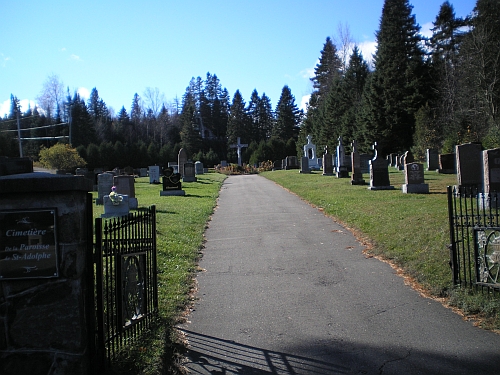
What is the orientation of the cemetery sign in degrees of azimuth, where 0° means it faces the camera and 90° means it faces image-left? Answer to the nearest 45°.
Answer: approximately 0°

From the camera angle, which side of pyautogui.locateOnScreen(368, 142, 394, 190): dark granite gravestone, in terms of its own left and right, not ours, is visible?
front

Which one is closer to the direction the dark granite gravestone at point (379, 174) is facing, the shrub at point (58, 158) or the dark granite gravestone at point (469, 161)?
the dark granite gravestone

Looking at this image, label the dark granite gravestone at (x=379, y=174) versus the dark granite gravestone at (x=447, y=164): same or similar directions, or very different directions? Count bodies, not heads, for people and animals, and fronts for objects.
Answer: same or similar directions

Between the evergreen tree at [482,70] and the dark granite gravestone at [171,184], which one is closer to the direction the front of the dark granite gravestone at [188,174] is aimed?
the dark granite gravestone

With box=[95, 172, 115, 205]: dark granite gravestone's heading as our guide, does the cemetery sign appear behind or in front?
in front

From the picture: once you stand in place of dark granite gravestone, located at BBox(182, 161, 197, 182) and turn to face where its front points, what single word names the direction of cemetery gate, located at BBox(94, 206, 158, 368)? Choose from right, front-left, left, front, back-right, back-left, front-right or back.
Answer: front

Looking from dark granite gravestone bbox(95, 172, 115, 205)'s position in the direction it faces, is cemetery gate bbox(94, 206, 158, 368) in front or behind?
in front

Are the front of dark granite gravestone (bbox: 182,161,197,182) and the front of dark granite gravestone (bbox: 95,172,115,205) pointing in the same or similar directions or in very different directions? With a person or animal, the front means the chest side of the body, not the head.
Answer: same or similar directions

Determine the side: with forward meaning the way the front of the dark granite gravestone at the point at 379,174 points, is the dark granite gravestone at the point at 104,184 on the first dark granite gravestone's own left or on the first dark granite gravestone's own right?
on the first dark granite gravestone's own right

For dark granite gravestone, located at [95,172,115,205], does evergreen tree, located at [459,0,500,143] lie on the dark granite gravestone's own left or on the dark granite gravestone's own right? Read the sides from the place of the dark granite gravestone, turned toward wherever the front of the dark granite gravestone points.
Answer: on the dark granite gravestone's own left

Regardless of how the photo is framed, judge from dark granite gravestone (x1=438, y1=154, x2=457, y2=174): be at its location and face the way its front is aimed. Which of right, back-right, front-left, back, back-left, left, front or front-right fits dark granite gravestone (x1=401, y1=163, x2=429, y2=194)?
front

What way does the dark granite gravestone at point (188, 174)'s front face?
toward the camera
